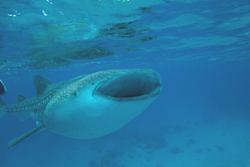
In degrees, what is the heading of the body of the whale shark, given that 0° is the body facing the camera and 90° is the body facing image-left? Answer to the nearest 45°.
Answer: approximately 315°
